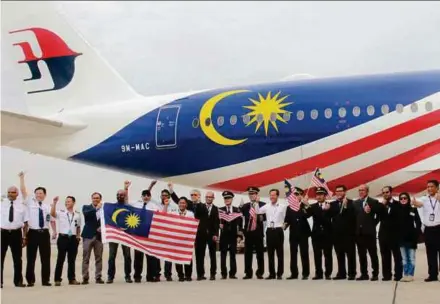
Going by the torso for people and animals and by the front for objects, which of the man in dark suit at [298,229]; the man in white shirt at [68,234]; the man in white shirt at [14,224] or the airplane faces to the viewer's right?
the airplane

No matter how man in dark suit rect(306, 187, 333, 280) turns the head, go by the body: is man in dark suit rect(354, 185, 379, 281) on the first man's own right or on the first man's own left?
on the first man's own left

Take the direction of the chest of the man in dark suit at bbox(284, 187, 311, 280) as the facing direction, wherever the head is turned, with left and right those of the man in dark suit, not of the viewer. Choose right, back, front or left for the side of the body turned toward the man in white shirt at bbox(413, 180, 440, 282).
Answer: left

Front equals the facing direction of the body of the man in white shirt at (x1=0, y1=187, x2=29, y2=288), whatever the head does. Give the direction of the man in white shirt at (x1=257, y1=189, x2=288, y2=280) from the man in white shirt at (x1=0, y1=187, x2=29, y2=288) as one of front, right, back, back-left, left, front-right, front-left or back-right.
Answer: left

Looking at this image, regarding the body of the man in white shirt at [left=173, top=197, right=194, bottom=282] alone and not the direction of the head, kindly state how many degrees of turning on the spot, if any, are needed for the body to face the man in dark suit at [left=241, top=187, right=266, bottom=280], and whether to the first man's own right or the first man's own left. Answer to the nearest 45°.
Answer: approximately 90° to the first man's own left

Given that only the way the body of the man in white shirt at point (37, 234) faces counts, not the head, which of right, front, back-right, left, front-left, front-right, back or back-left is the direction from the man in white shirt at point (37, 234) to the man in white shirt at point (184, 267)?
left

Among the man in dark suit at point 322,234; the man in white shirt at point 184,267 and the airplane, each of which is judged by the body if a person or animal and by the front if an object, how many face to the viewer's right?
1

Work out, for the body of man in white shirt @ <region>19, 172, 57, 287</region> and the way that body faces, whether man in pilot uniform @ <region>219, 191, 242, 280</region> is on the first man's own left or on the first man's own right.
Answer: on the first man's own left

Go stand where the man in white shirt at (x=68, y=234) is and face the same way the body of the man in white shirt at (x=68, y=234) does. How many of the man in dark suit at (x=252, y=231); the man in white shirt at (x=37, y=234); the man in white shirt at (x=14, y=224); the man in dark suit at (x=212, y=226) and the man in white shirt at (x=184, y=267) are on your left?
3

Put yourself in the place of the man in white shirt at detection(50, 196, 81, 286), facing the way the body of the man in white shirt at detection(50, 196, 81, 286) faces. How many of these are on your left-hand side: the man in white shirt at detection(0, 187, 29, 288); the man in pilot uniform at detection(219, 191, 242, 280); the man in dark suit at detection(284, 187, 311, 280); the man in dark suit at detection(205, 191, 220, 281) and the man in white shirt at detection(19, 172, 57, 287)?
3
